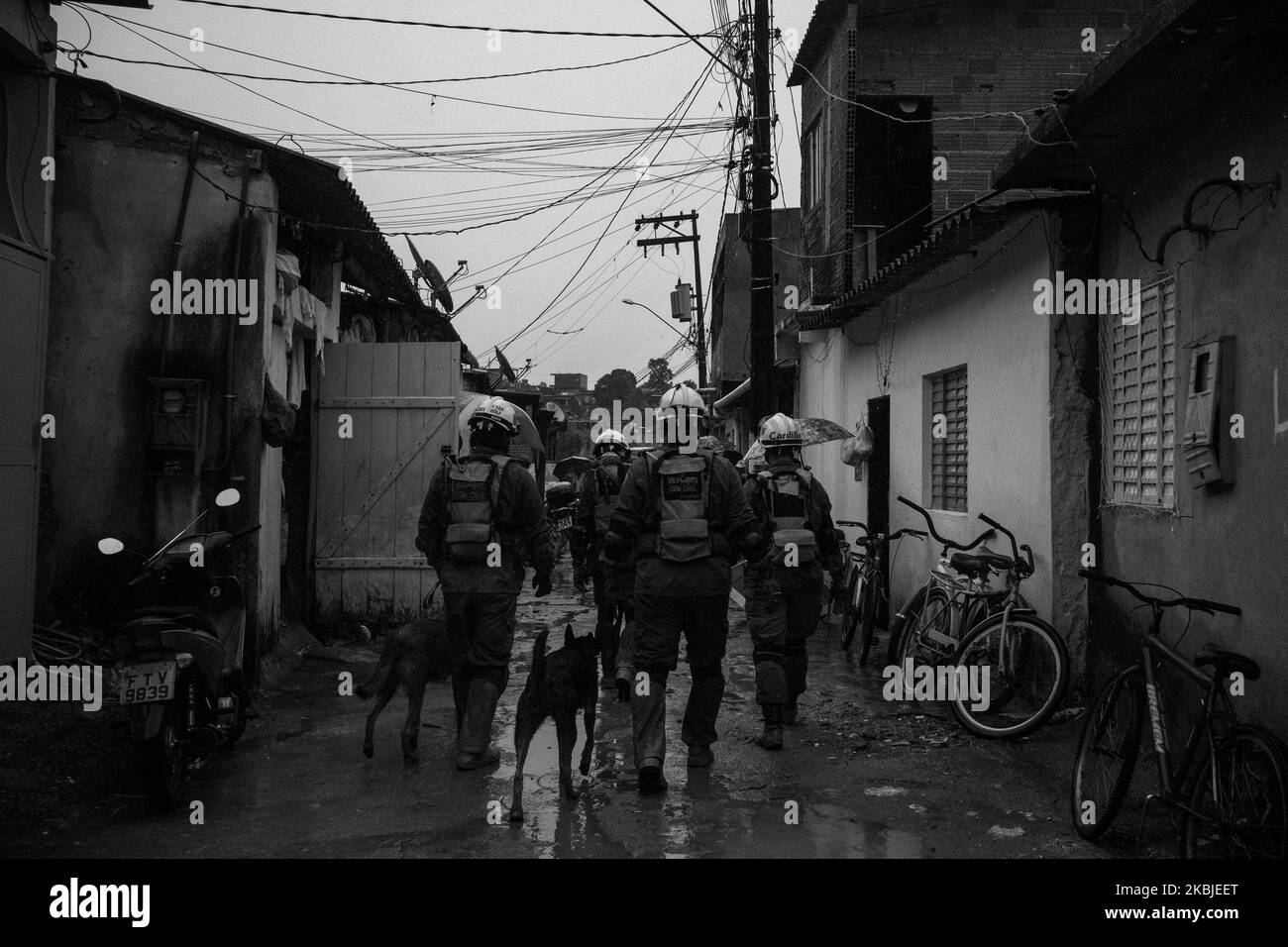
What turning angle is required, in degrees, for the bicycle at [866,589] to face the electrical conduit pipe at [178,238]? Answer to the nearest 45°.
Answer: approximately 45° to its right

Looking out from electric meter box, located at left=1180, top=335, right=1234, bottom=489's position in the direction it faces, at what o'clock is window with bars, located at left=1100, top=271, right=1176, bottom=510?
The window with bars is roughly at 4 o'clock from the electric meter box.

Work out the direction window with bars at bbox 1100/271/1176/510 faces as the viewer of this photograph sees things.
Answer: facing the viewer and to the left of the viewer

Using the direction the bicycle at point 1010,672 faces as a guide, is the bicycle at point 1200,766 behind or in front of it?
in front

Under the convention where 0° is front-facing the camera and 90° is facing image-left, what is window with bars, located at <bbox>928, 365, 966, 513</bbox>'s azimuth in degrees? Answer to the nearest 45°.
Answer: approximately 45°

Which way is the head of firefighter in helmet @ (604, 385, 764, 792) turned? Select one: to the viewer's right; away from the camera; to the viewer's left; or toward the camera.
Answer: away from the camera

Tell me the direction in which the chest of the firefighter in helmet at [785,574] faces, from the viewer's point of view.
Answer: away from the camera

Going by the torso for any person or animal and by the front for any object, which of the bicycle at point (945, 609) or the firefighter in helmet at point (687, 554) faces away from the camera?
the firefighter in helmet

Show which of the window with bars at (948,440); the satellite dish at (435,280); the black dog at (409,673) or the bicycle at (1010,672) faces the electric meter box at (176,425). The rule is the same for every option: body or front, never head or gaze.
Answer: the window with bars

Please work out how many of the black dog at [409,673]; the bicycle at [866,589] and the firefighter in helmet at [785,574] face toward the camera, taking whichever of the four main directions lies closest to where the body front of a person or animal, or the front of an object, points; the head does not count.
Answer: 1

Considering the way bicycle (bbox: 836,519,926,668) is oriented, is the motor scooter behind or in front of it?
in front

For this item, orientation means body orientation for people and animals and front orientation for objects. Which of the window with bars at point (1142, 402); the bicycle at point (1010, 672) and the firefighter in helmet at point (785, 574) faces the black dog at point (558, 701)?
the window with bars

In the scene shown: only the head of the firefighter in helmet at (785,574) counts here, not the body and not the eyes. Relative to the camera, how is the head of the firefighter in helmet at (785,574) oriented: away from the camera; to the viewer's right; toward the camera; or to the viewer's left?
away from the camera

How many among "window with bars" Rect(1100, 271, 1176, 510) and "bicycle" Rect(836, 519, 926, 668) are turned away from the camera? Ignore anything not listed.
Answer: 0

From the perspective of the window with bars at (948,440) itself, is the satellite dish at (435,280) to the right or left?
on its right

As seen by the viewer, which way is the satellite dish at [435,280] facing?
to the viewer's right
